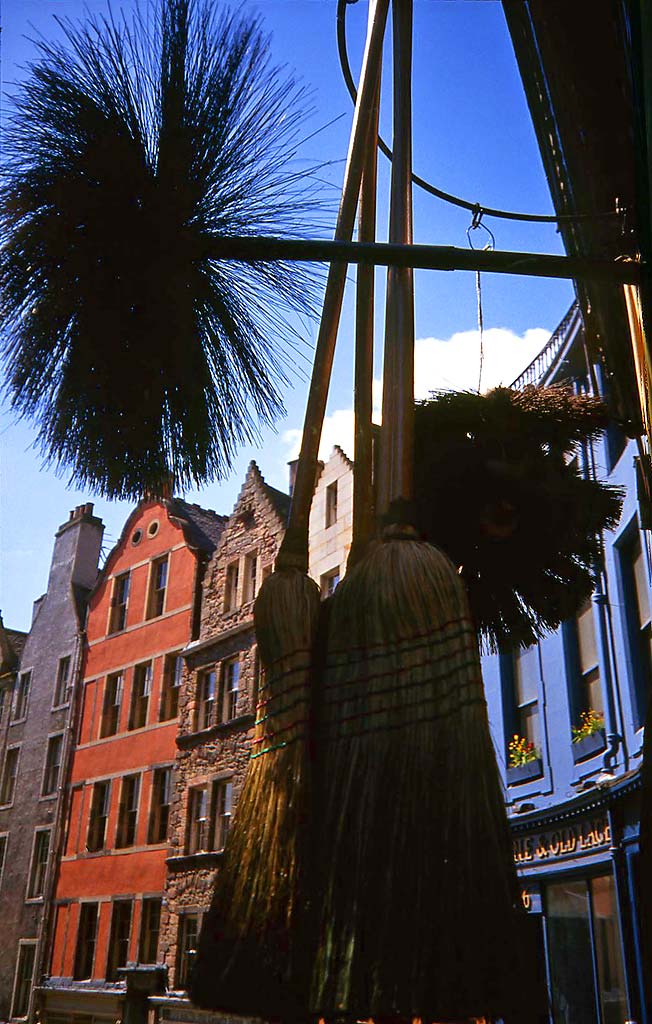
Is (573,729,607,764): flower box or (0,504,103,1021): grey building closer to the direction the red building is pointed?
the flower box

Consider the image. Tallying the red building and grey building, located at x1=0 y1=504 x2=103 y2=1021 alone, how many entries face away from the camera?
0

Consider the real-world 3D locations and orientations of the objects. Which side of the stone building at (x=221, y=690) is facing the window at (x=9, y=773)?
right

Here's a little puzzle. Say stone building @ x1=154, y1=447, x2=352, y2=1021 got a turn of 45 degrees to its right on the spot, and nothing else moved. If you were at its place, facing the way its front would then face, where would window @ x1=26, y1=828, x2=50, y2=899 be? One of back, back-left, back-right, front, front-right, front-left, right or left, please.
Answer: front-right

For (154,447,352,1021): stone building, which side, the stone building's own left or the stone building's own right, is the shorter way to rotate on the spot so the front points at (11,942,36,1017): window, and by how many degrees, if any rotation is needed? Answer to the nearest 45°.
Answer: approximately 90° to the stone building's own right
